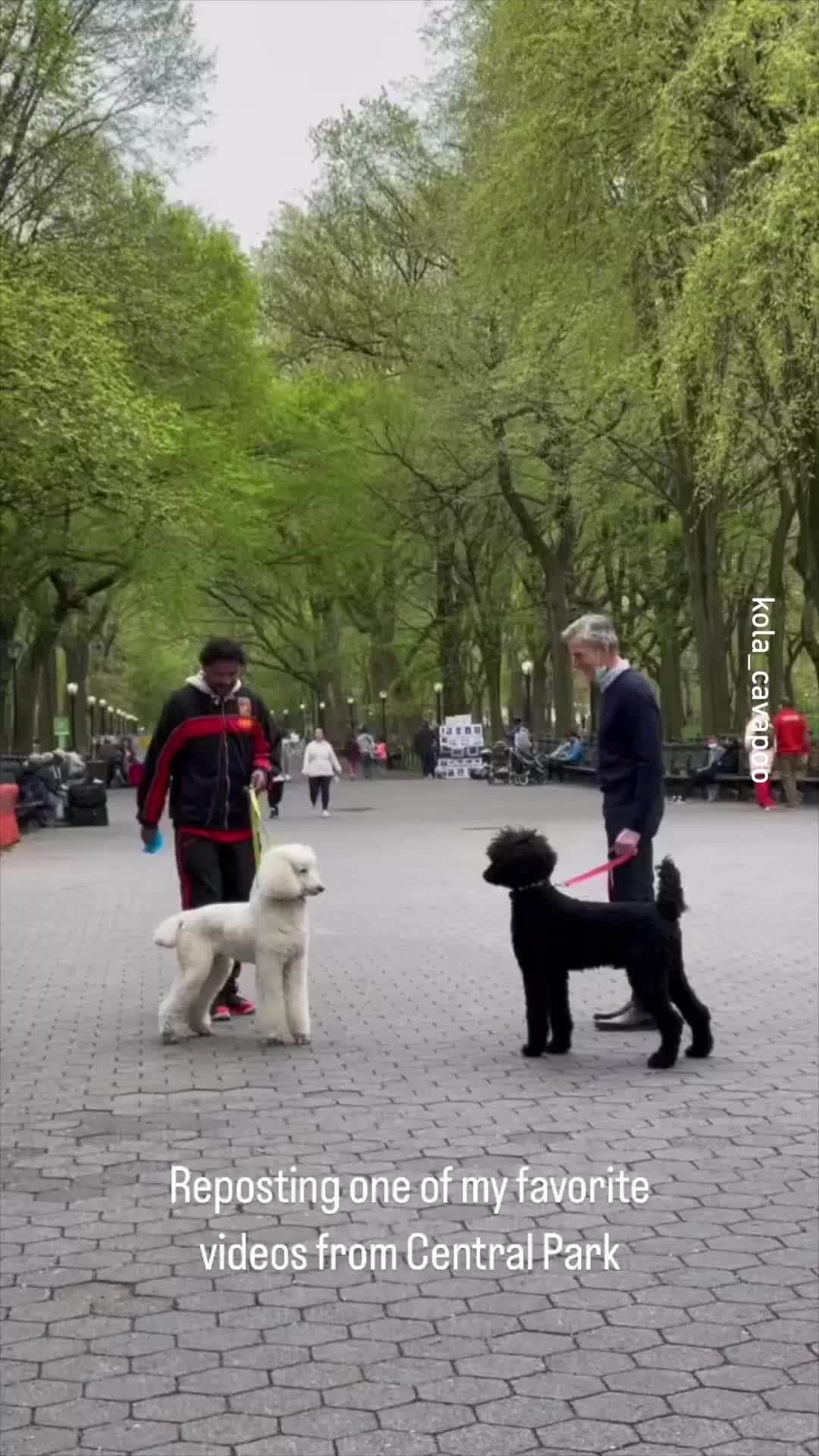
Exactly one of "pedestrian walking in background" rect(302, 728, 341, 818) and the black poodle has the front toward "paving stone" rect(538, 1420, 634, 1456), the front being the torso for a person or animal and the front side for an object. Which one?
the pedestrian walking in background

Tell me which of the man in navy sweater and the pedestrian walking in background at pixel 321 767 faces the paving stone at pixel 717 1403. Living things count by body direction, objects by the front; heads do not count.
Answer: the pedestrian walking in background

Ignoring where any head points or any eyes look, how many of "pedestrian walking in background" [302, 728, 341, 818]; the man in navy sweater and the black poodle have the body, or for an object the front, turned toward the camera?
1

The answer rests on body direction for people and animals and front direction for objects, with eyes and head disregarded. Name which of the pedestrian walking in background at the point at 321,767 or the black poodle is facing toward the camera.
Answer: the pedestrian walking in background

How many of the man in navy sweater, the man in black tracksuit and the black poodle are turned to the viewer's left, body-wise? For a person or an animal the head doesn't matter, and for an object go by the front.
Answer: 2

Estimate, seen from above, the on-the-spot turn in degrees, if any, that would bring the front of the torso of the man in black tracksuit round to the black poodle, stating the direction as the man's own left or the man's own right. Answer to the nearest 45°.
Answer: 0° — they already face it

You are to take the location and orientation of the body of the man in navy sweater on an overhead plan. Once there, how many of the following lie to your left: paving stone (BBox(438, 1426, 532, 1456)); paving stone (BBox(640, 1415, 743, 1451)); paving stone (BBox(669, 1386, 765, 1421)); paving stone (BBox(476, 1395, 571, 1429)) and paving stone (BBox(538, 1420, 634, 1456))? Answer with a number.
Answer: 5

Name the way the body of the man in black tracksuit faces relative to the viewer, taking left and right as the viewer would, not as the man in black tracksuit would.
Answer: facing the viewer and to the right of the viewer

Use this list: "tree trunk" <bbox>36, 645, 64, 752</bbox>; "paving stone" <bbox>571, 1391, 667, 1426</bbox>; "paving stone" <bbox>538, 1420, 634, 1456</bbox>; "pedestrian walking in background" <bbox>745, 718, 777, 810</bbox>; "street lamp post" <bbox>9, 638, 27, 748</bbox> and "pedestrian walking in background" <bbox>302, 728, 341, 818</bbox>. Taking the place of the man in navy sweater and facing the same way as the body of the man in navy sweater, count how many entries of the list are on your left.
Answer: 2

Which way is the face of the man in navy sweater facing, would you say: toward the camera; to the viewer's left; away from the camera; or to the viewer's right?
to the viewer's left

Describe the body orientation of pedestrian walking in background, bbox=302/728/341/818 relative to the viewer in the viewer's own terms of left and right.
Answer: facing the viewer

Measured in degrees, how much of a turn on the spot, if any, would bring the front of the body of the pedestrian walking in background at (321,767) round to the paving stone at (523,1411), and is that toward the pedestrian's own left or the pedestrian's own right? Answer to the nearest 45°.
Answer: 0° — they already face it

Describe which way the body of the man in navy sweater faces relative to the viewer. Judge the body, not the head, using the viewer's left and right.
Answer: facing to the left of the viewer

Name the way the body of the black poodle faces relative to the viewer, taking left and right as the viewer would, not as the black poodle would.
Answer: facing to the left of the viewer
